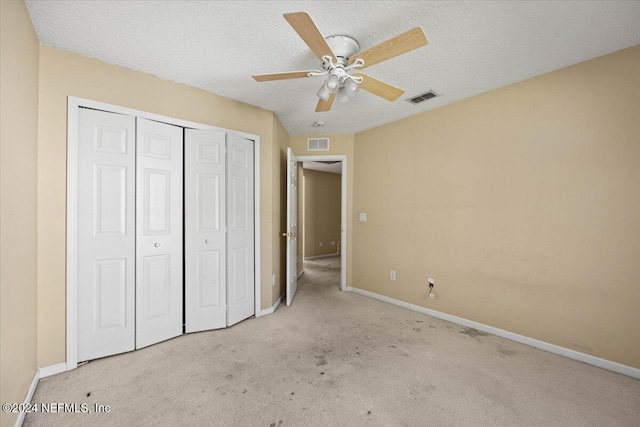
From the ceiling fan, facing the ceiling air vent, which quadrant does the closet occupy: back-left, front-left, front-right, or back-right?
back-left

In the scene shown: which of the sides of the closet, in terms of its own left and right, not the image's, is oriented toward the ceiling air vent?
front

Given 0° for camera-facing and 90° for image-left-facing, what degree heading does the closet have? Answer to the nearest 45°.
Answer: approximately 315°

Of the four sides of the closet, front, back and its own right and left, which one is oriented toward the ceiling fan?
front
